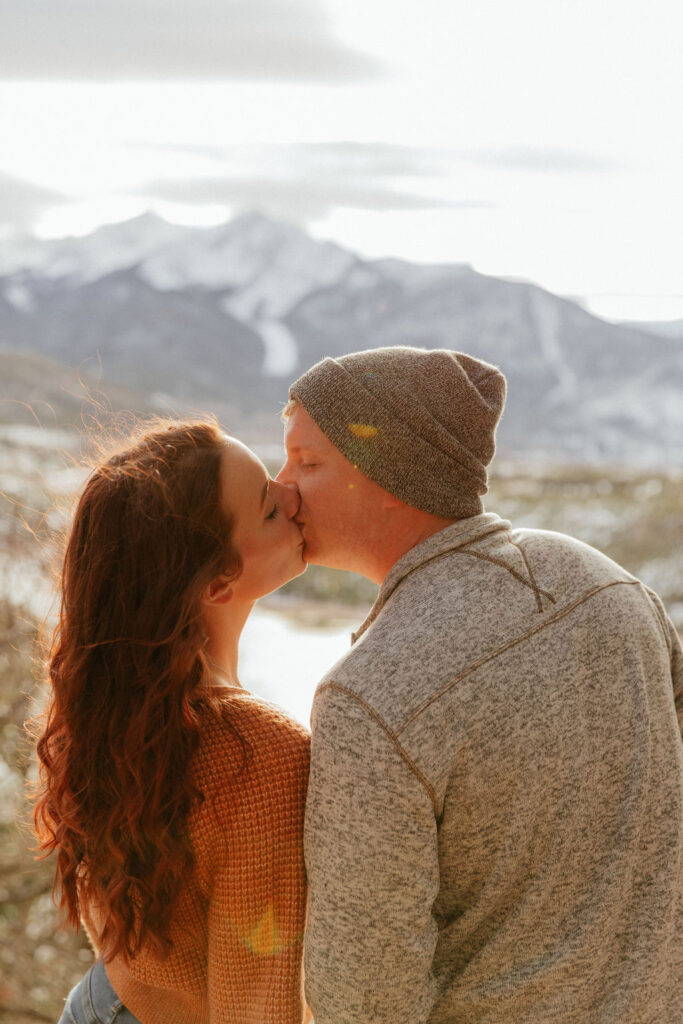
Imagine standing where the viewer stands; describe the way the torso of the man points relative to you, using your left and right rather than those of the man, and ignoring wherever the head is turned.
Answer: facing away from the viewer and to the left of the viewer

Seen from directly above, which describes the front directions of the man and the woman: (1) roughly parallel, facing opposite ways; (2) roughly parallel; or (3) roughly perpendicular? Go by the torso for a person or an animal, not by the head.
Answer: roughly perpendicular

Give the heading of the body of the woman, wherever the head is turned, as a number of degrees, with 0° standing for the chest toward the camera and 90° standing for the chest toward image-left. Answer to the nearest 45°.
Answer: approximately 225°

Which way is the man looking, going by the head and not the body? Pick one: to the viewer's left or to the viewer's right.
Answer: to the viewer's left

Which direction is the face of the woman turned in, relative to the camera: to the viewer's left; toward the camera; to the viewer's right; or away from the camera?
to the viewer's right
